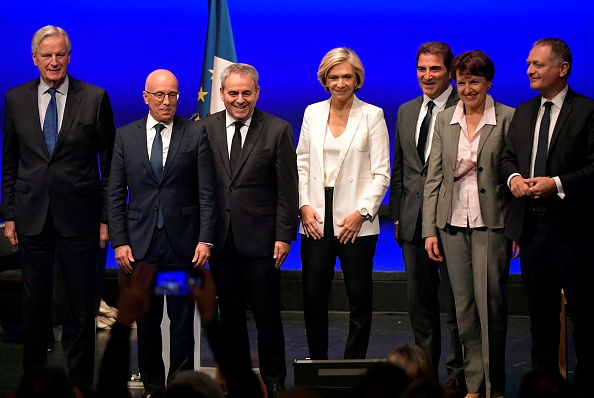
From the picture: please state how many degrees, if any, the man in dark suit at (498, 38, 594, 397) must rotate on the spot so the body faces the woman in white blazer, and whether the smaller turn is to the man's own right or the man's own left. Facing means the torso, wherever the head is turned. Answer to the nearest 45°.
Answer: approximately 45° to the man's own right

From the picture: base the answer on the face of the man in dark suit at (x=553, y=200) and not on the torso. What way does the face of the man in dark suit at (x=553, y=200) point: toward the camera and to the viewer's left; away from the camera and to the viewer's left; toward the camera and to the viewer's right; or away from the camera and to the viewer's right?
toward the camera and to the viewer's left

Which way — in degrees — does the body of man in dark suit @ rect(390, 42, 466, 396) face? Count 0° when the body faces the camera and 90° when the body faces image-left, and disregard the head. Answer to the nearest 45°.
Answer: approximately 45°

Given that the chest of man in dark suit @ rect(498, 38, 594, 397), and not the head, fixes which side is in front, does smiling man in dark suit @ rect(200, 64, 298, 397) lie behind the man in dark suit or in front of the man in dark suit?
in front

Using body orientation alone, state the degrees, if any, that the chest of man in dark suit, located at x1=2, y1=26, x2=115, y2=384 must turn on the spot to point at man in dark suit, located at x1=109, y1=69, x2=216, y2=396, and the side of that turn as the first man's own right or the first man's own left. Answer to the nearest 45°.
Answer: approximately 45° to the first man's own left

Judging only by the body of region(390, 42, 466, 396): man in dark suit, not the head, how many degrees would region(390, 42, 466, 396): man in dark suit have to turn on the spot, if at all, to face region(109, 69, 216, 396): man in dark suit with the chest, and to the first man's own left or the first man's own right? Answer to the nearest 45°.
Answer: approximately 45° to the first man's own right

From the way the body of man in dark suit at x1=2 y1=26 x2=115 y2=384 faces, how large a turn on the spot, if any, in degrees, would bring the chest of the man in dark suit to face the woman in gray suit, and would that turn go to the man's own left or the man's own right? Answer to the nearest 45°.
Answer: approximately 90° to the man's own left

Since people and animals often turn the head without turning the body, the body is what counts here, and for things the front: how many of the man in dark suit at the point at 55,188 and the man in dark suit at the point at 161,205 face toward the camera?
2

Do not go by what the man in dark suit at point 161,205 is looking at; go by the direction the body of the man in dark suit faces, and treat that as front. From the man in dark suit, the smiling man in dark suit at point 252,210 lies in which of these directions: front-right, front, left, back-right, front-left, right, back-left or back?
left

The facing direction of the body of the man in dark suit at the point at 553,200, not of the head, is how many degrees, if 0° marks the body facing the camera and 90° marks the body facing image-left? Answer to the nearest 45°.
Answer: approximately 45°

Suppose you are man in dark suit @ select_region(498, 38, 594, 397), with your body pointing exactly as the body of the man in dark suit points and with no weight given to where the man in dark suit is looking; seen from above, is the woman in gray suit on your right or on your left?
on your right
